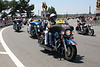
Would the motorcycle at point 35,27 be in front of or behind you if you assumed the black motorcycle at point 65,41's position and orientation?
behind
